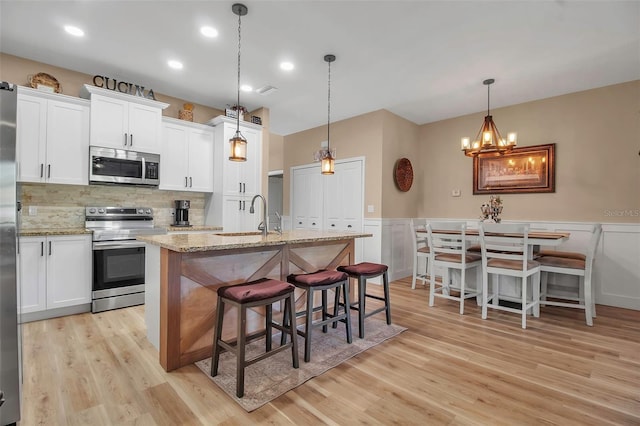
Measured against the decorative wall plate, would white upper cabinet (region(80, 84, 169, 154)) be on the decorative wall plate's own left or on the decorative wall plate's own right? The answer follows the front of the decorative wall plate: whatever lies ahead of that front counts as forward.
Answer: on the decorative wall plate's own right

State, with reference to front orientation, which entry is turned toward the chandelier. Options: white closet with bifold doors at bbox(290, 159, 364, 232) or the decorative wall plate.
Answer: the decorative wall plate

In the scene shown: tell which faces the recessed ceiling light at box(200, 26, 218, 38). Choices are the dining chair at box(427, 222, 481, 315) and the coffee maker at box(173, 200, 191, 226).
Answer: the coffee maker

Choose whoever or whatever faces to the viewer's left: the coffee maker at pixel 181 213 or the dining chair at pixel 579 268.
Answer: the dining chair

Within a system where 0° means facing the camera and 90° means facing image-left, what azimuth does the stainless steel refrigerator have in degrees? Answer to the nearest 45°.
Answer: approximately 270°

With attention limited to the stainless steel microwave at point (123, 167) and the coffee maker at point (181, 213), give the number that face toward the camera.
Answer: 2

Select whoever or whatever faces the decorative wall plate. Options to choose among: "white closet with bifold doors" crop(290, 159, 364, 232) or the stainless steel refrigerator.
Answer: the stainless steel refrigerator
